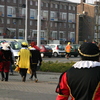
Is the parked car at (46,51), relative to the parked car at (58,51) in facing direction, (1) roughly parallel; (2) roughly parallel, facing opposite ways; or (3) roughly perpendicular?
roughly parallel

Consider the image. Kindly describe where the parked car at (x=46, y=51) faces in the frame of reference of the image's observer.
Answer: facing away from the viewer and to the left of the viewer

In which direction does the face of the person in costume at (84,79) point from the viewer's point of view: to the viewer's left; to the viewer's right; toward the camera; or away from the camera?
away from the camera

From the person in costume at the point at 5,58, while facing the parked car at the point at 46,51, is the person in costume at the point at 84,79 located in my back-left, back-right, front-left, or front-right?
back-right

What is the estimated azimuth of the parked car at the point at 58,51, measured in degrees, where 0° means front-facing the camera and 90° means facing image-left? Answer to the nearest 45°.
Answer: approximately 135°

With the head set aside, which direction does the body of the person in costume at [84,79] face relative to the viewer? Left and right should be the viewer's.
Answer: facing away from the viewer

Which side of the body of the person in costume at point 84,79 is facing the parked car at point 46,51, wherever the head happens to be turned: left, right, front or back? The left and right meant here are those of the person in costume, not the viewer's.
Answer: front

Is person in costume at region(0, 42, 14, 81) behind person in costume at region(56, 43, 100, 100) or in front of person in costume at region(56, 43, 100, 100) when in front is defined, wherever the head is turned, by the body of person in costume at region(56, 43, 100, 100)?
in front
